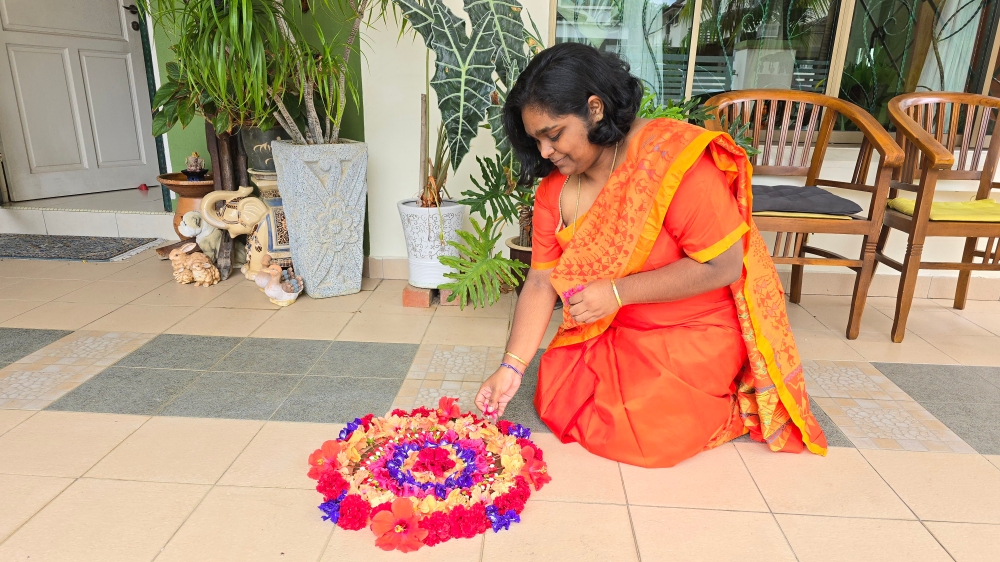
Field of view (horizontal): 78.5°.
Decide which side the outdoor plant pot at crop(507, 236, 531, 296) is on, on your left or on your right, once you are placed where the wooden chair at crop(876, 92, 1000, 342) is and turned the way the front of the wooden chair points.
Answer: on your right

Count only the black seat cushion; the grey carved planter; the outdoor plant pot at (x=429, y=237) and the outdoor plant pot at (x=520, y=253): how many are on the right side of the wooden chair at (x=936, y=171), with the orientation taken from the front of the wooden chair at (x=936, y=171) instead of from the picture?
4

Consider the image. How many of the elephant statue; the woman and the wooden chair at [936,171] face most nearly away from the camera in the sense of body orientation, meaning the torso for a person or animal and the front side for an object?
0

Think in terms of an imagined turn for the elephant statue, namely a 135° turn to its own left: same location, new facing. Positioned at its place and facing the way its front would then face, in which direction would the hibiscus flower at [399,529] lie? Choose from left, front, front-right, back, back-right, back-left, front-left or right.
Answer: right

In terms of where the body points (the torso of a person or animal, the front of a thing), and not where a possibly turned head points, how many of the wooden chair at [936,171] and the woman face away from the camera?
0

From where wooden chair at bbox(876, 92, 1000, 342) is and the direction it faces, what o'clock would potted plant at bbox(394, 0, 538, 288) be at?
The potted plant is roughly at 3 o'clock from the wooden chair.

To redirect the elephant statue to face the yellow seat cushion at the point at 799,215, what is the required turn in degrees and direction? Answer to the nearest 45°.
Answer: approximately 90° to its left

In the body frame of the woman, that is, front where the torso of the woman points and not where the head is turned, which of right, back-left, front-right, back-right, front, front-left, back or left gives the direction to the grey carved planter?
right

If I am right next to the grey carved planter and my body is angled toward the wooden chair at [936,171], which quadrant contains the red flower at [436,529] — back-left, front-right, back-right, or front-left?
front-right

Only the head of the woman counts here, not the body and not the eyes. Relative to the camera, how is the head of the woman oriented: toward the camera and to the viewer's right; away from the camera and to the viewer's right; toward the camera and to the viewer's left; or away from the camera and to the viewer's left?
toward the camera and to the viewer's left

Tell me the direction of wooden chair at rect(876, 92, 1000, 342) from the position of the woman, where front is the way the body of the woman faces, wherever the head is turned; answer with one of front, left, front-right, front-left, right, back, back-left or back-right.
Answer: back

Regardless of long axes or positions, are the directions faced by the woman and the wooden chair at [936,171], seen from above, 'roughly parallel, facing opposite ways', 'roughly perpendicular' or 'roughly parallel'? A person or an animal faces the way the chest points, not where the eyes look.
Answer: roughly perpendicular

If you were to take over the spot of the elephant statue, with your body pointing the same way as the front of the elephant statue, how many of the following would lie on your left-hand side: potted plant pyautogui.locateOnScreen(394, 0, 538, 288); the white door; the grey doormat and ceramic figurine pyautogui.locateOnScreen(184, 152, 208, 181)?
1

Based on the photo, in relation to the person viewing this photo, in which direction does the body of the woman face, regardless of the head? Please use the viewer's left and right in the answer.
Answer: facing the viewer and to the left of the viewer

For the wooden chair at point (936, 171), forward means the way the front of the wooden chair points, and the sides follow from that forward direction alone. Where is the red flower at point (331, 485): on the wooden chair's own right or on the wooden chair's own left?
on the wooden chair's own right

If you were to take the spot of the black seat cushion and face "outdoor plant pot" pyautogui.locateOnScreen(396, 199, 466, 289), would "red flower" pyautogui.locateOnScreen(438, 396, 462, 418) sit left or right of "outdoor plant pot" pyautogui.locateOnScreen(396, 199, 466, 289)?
left
